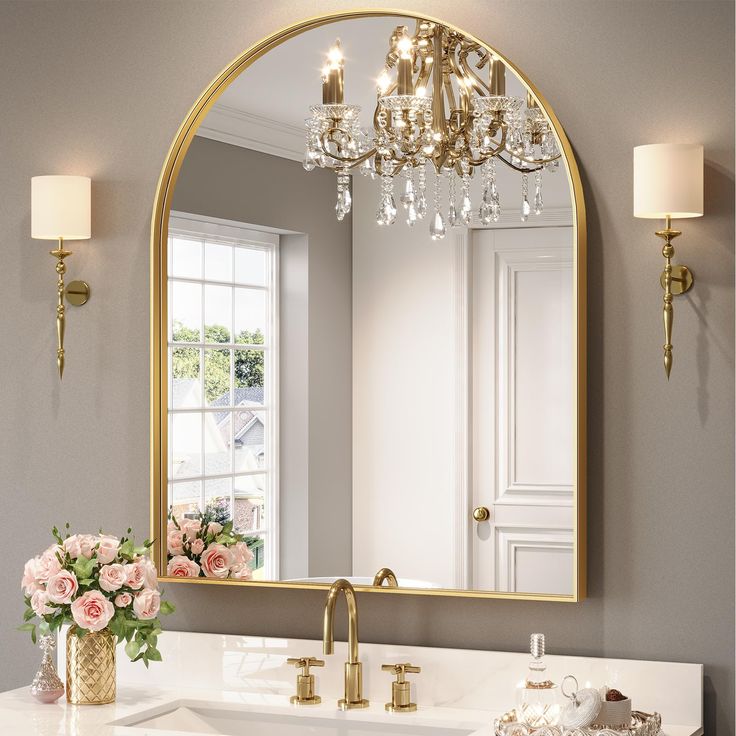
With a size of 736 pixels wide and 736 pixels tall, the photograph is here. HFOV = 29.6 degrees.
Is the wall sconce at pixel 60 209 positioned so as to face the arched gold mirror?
no

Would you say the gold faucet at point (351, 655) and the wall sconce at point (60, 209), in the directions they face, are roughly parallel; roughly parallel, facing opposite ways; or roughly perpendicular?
roughly parallel

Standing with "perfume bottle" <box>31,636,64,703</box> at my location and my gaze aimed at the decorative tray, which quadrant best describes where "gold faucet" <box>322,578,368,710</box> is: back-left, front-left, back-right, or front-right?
front-left

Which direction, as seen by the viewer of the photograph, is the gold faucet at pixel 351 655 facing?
facing the viewer and to the left of the viewer

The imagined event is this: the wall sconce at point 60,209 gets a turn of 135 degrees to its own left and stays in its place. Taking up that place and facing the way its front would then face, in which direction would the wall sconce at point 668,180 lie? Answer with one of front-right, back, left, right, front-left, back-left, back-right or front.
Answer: front-right

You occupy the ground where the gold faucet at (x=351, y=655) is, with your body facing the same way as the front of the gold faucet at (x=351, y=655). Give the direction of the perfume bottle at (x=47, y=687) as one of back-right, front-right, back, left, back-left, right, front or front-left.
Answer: front-right

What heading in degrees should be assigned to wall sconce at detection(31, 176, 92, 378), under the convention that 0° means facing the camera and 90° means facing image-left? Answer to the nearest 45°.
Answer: approximately 45°

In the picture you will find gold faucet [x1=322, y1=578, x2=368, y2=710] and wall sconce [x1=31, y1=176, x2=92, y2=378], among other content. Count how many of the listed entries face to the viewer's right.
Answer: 0
